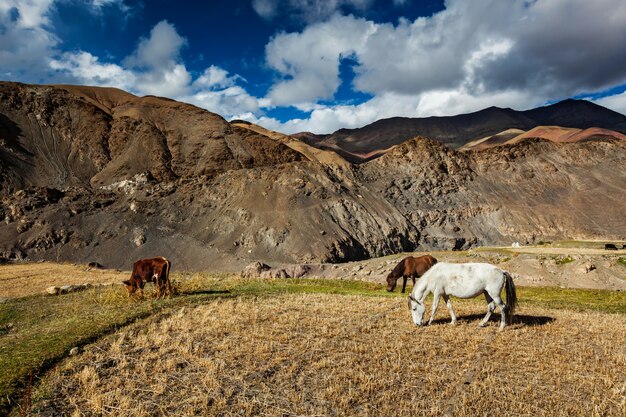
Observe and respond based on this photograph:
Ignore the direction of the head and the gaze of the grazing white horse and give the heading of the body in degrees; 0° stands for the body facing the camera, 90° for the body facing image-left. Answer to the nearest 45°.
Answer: approximately 90°

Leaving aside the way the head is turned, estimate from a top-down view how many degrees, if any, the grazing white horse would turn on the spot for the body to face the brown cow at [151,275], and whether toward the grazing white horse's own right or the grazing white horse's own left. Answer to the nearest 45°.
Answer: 0° — it already faces it

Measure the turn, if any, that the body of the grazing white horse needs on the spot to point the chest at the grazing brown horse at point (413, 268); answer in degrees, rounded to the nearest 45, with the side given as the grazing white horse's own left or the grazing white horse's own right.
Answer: approximately 90° to the grazing white horse's own right
